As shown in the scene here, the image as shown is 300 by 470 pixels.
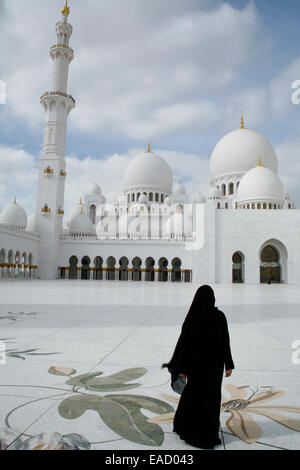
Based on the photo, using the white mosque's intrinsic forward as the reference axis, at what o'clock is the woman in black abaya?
The woman in black abaya is roughly at 12 o'clock from the white mosque.

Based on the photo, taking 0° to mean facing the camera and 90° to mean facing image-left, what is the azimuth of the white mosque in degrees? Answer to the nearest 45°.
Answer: approximately 0°
